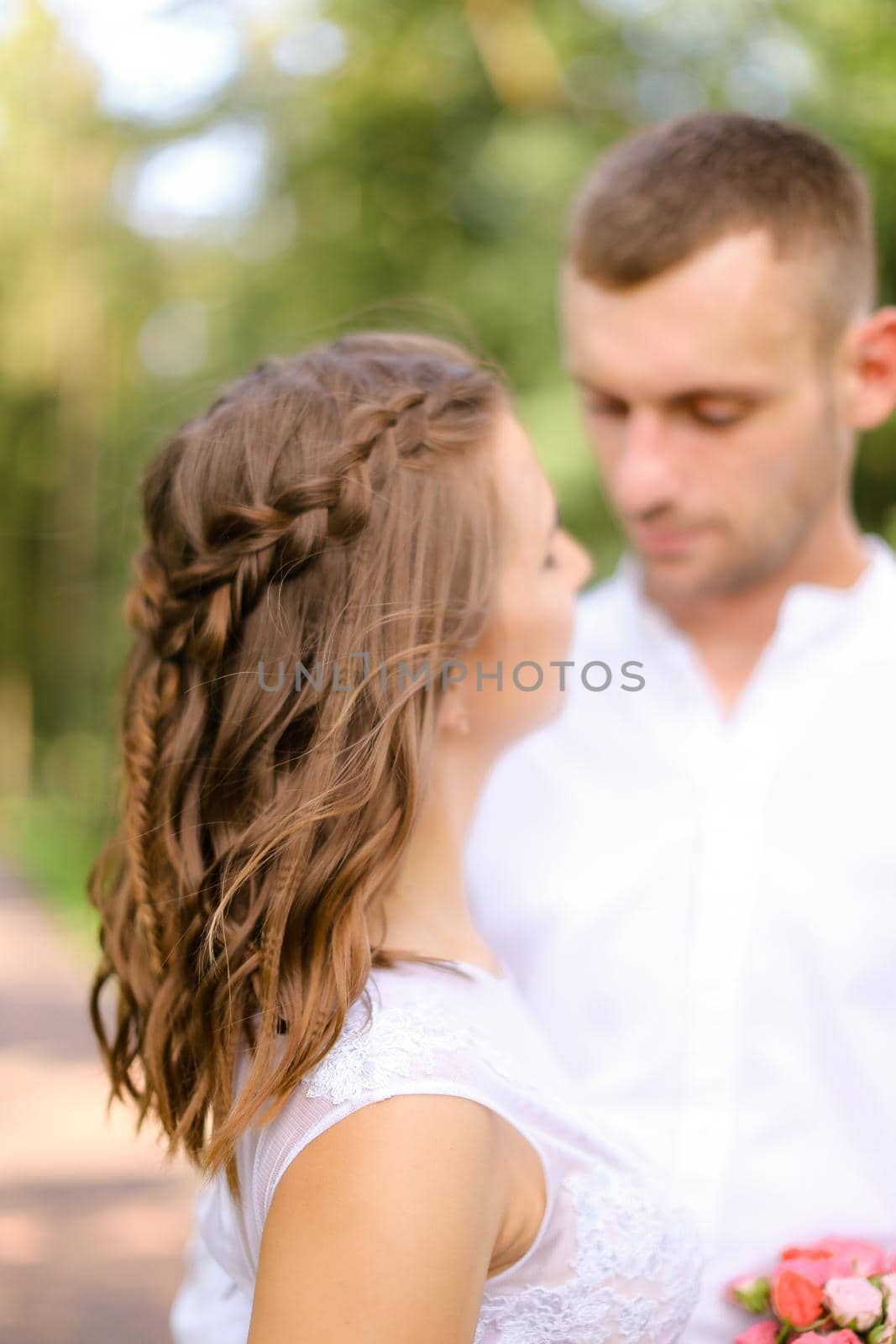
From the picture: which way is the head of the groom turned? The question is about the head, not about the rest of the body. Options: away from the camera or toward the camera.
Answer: toward the camera

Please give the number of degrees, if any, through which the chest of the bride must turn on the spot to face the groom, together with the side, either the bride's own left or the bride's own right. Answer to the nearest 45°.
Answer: approximately 45° to the bride's own left

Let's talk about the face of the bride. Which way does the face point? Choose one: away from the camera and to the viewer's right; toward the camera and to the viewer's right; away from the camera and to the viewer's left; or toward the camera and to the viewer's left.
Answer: away from the camera and to the viewer's right

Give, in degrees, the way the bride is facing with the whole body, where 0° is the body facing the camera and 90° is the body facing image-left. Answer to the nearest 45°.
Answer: approximately 270°
